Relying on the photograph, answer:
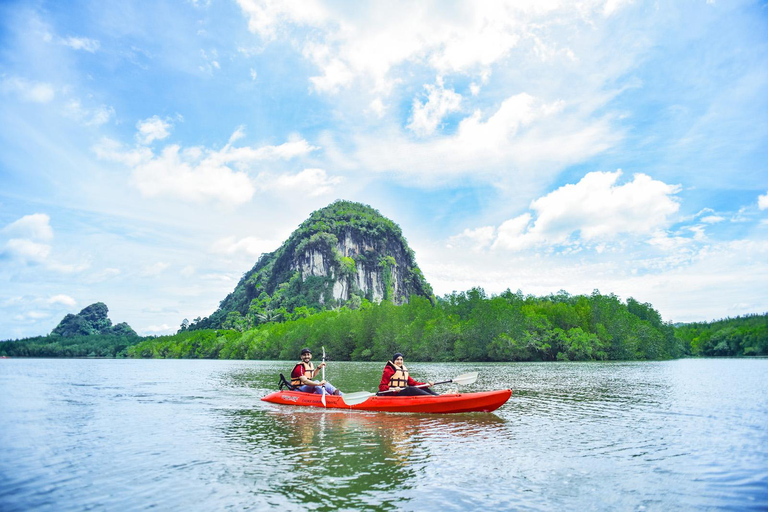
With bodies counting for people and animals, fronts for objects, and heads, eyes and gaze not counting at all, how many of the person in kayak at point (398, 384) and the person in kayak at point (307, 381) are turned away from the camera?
0

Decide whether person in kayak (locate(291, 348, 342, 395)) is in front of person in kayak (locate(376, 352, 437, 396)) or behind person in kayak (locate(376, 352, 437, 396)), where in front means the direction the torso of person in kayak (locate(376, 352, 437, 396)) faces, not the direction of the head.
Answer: behind

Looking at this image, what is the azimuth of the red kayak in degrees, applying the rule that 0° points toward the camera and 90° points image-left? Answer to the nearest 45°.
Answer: approximately 270°

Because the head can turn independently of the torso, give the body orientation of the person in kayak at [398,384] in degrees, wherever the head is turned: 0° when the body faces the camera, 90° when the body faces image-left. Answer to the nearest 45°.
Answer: approximately 315°

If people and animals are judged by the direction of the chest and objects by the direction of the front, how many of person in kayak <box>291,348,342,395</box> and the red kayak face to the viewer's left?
0

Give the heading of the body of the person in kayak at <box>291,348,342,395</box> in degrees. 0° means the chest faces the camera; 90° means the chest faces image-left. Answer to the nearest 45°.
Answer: approximately 315°

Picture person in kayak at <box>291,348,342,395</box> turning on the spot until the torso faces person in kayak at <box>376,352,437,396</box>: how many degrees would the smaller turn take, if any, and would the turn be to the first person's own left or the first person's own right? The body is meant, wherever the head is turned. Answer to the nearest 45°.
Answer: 0° — they already face them
